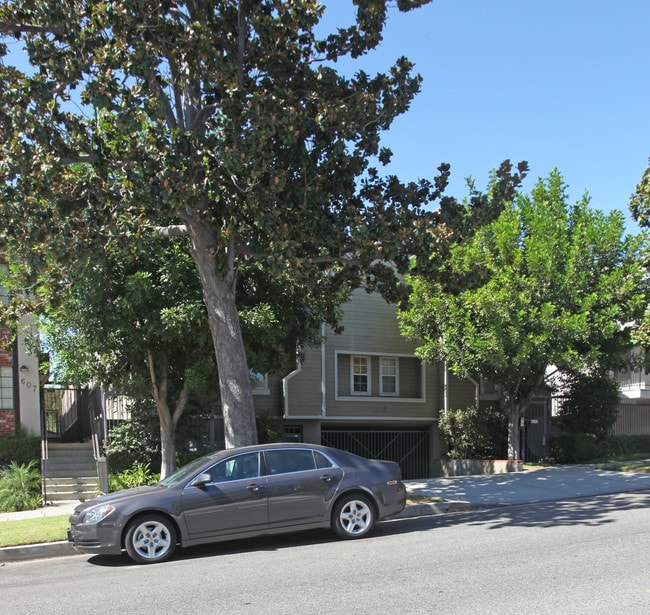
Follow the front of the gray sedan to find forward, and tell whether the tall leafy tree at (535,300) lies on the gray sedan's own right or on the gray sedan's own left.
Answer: on the gray sedan's own right

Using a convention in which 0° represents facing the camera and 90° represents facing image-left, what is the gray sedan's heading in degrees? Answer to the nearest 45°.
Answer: approximately 90°

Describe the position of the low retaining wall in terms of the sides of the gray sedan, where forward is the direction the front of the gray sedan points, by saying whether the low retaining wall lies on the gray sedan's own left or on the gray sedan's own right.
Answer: on the gray sedan's own right
